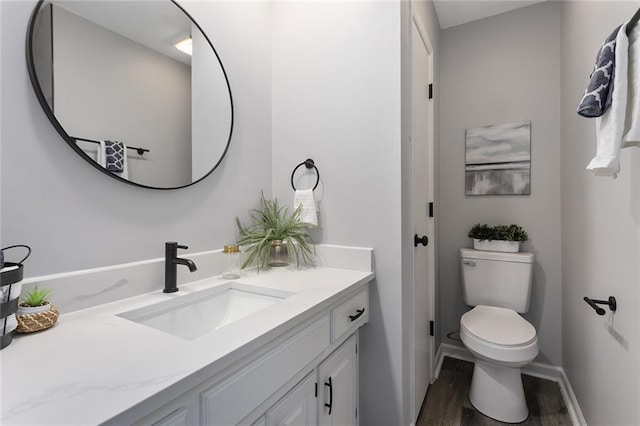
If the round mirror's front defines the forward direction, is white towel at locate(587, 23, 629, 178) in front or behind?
in front

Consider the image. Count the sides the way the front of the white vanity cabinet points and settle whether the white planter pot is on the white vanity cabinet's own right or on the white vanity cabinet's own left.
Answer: on the white vanity cabinet's own left

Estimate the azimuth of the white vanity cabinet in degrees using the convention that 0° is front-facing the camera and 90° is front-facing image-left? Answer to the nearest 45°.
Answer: approximately 315°

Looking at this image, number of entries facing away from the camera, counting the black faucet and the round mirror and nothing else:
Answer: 0

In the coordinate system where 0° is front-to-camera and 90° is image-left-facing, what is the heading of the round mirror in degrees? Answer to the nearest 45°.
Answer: approximately 315°

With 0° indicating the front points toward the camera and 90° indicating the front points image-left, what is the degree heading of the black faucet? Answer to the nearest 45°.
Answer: approximately 315°
